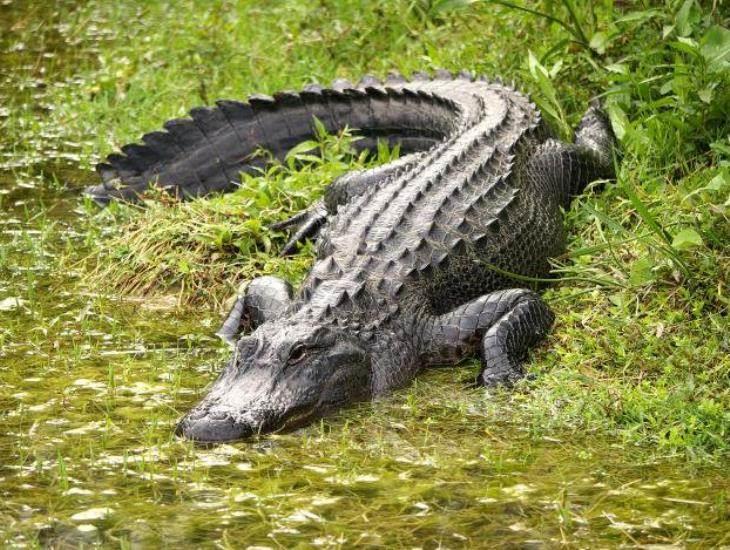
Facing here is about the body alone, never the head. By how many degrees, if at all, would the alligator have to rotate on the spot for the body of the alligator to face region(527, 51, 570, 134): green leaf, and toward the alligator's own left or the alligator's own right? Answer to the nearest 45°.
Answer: approximately 180°

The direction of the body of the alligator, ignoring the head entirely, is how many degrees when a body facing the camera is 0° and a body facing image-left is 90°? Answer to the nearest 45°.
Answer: approximately 45°
